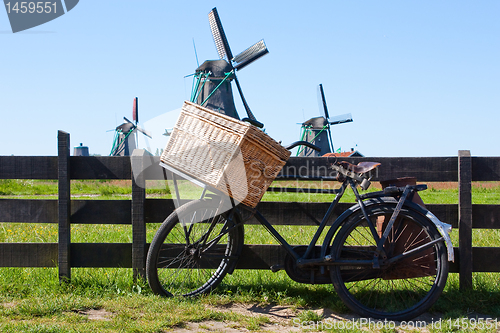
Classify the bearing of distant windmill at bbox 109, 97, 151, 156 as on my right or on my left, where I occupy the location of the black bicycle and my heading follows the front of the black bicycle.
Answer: on my right

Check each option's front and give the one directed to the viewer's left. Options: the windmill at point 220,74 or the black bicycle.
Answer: the black bicycle

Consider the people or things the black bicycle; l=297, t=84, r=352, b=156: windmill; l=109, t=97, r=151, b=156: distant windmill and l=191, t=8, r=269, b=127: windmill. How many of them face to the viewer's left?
1

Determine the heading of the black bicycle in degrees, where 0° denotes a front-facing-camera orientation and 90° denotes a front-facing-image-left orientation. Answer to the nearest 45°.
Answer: approximately 90°

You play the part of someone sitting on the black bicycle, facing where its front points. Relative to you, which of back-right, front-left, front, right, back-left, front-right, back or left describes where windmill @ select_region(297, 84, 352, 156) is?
right
